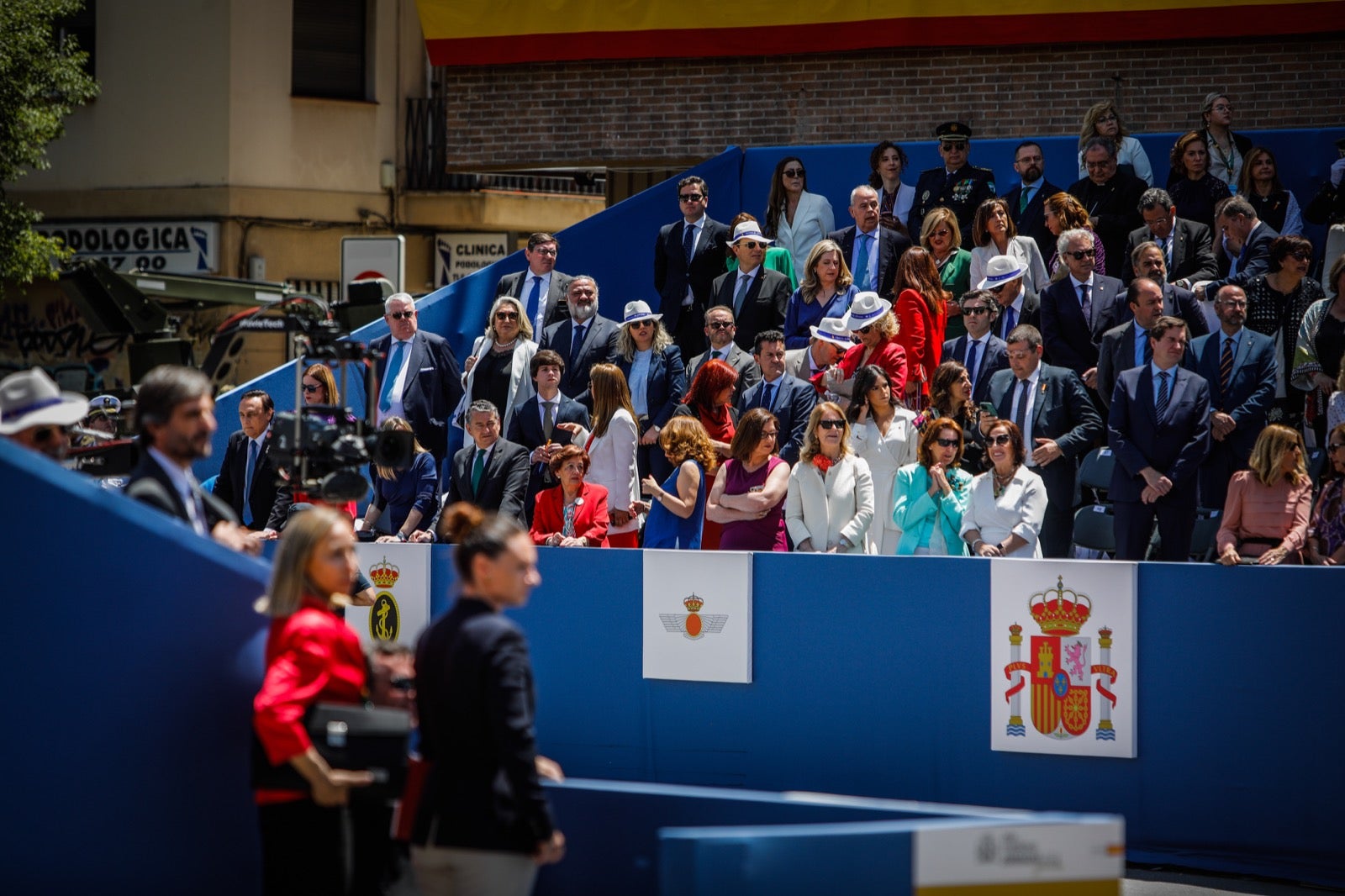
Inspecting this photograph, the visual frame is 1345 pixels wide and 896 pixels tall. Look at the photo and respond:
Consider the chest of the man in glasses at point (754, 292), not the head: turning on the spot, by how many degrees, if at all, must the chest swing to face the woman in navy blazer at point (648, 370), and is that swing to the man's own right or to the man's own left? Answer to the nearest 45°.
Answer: approximately 45° to the man's own right

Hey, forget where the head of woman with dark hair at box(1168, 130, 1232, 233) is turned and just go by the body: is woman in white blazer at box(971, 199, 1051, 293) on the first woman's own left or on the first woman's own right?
on the first woman's own right

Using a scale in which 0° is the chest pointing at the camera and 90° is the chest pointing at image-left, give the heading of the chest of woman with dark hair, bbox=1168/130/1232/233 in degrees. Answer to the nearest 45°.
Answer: approximately 0°

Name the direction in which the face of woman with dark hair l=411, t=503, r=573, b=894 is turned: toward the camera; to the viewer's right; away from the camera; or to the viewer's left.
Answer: to the viewer's right

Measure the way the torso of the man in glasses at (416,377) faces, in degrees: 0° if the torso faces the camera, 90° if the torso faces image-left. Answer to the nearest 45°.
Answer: approximately 45°

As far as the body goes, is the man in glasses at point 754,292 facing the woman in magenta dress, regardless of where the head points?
yes

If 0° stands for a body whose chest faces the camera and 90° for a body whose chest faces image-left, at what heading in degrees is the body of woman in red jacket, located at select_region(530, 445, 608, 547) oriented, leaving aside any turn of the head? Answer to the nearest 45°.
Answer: approximately 0°

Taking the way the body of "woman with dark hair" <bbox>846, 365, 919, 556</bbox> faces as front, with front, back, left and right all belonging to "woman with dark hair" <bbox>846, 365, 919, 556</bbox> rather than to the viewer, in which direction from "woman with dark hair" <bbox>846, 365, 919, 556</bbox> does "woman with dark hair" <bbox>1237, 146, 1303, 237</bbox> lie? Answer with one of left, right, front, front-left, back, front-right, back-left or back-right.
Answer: back-left
